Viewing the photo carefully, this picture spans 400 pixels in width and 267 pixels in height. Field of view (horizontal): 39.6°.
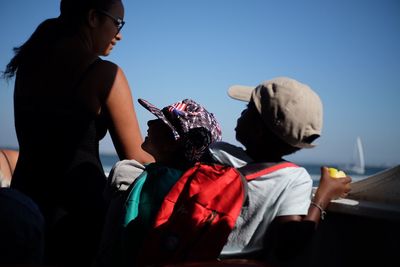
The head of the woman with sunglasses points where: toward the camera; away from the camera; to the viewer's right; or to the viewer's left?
to the viewer's right

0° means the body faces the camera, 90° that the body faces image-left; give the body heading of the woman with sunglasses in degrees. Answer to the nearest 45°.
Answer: approximately 225°
